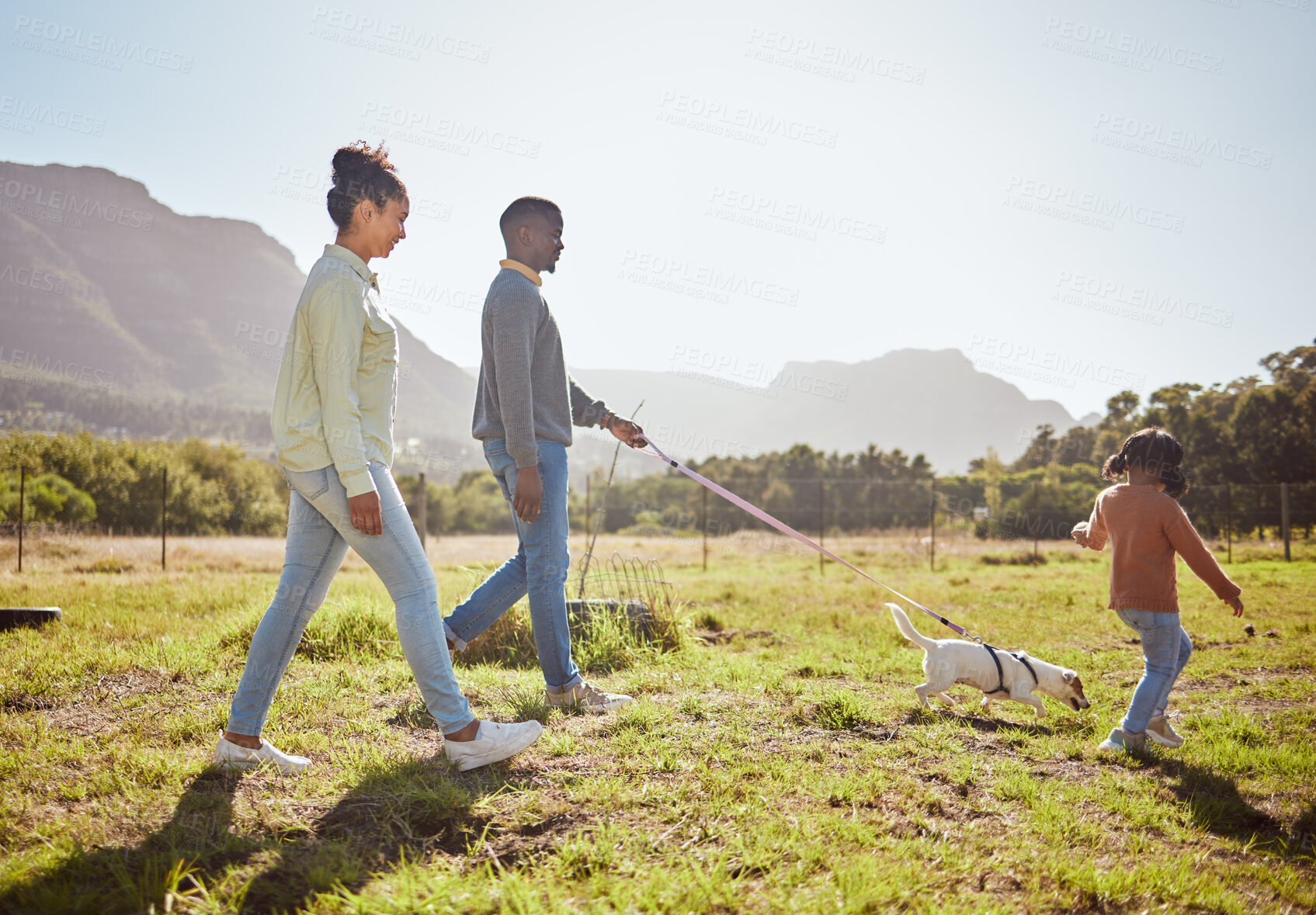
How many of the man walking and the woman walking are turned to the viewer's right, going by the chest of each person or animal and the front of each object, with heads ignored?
2

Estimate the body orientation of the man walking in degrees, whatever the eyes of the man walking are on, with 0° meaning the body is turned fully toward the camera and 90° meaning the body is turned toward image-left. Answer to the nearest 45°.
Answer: approximately 270°

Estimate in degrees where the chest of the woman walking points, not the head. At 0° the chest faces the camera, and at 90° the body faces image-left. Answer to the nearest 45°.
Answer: approximately 270°

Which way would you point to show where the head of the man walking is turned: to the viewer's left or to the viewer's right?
to the viewer's right

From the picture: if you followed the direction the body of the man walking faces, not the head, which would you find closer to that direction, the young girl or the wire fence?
the young girl

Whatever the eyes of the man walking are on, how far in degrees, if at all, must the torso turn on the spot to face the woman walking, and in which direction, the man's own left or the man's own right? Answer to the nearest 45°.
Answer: approximately 135° to the man's own right

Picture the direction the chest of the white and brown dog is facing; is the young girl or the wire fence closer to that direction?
the young girl

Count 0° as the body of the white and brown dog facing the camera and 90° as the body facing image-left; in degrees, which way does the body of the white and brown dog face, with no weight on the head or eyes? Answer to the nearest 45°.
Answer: approximately 270°
